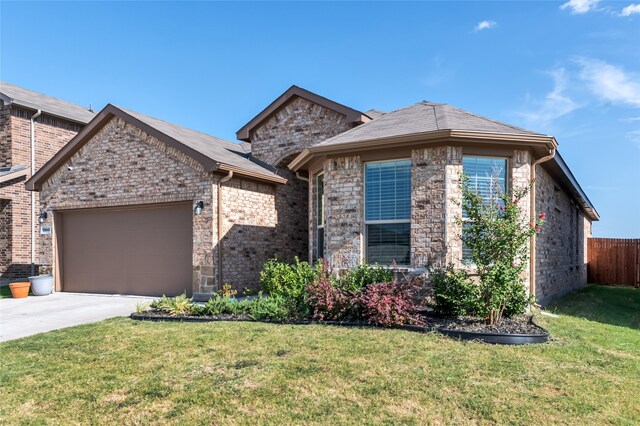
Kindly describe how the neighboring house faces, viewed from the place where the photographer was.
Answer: facing the viewer and to the left of the viewer

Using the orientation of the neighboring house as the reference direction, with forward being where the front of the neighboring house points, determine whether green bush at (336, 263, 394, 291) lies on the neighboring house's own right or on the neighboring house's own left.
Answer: on the neighboring house's own left

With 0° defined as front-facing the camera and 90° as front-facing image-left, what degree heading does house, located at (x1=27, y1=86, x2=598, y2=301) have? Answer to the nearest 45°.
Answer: approximately 45°

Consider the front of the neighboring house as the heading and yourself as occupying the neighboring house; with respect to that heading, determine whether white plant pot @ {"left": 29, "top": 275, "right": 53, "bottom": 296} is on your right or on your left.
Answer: on your left

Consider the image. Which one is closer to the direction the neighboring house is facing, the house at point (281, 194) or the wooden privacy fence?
the house

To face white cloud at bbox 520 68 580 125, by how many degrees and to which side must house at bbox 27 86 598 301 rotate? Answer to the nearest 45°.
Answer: approximately 135° to its left

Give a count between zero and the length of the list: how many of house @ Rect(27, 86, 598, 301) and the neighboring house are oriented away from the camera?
0
